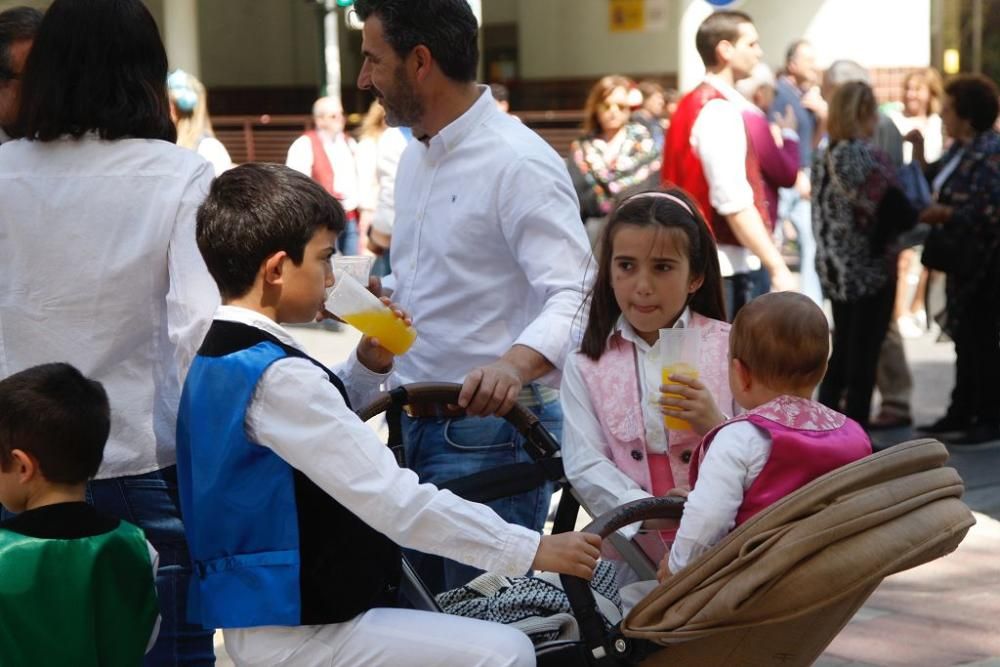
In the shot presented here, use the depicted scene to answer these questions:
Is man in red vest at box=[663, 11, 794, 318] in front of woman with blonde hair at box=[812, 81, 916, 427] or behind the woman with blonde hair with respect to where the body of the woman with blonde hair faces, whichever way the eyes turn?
behind

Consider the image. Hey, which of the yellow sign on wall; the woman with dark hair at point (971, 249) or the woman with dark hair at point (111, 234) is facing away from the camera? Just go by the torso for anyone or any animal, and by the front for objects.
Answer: the woman with dark hair at point (111, 234)

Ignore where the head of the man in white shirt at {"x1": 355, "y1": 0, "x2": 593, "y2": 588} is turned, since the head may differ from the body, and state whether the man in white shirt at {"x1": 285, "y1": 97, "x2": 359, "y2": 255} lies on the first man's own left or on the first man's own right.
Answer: on the first man's own right

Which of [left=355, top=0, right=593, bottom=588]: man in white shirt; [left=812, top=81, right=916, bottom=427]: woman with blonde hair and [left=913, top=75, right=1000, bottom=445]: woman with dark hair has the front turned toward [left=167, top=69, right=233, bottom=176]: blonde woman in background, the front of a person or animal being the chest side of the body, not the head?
[left=913, top=75, right=1000, bottom=445]: woman with dark hair

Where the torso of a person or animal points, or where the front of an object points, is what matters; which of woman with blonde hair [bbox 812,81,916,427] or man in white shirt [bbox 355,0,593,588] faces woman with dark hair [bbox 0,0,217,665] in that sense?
the man in white shirt

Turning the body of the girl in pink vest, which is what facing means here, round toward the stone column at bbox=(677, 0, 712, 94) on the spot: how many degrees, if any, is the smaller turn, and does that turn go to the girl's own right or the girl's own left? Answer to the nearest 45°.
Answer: approximately 180°

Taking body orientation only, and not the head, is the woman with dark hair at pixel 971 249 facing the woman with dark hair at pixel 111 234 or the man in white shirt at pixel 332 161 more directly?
the man in white shirt

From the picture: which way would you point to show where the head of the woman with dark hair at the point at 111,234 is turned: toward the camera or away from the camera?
away from the camera

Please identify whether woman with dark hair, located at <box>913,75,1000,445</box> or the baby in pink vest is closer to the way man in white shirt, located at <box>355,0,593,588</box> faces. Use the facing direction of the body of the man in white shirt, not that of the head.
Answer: the baby in pink vest

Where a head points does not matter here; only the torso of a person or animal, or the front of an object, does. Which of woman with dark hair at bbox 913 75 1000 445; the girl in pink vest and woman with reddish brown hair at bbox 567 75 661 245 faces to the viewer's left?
woman with dark hair at bbox 913 75 1000 445

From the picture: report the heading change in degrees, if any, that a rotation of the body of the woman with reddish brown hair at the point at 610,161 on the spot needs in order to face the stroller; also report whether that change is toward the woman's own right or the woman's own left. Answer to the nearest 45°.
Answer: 0° — they already face it

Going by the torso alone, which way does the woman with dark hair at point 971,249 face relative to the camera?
to the viewer's left
